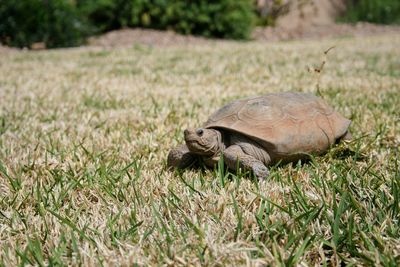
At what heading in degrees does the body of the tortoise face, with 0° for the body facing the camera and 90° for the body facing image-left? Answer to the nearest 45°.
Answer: approximately 45°

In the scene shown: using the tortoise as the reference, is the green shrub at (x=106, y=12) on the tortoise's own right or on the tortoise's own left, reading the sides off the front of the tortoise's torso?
on the tortoise's own right
